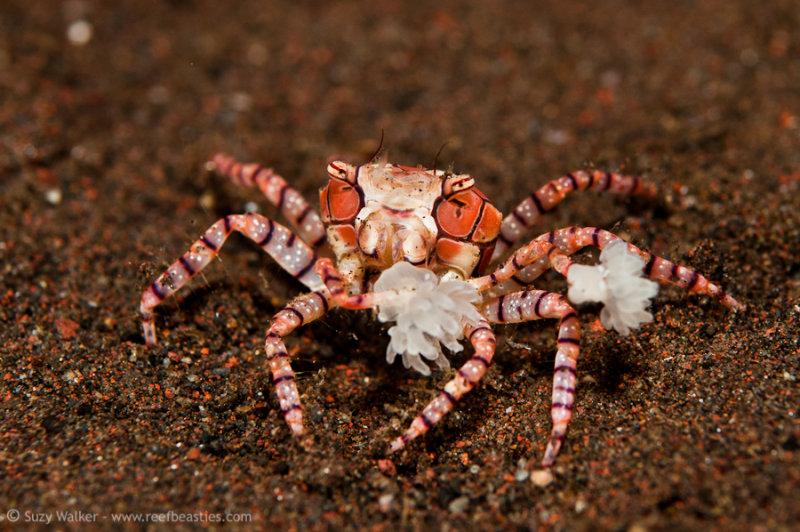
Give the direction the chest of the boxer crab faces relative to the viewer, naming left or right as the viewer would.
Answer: facing the viewer
